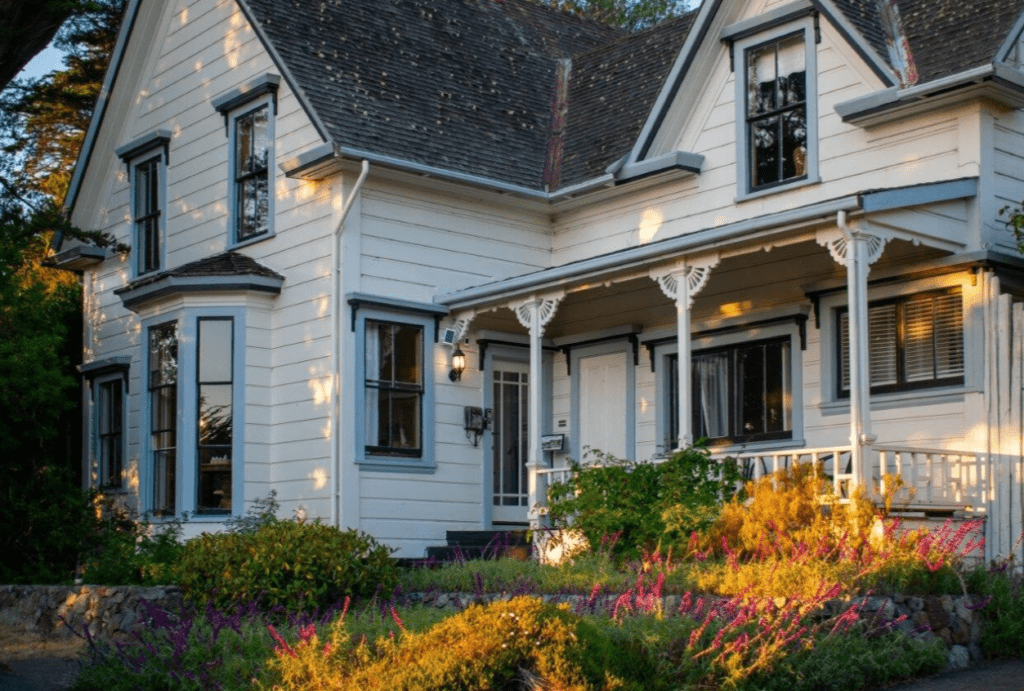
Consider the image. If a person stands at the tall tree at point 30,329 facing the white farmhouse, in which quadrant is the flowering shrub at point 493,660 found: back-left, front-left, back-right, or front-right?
front-right

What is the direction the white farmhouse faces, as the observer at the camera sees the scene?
facing the viewer and to the left of the viewer

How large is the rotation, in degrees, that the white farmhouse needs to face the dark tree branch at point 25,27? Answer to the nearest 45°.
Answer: approximately 45° to its right

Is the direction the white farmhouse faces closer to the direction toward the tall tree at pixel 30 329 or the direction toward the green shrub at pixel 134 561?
the green shrub

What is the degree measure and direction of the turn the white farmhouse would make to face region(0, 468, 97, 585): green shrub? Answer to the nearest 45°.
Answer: approximately 45° to its right

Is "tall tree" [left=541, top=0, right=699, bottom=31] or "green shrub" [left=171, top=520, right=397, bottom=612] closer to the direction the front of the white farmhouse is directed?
the green shrub

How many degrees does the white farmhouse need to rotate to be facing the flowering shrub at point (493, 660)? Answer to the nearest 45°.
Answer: approximately 45° to its left

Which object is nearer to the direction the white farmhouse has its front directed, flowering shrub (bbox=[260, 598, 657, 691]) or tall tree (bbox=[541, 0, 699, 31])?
the flowering shrub

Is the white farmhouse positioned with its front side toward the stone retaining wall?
yes

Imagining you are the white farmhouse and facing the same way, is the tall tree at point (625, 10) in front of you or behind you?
behind

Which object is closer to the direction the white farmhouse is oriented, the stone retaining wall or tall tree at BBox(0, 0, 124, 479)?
the stone retaining wall
